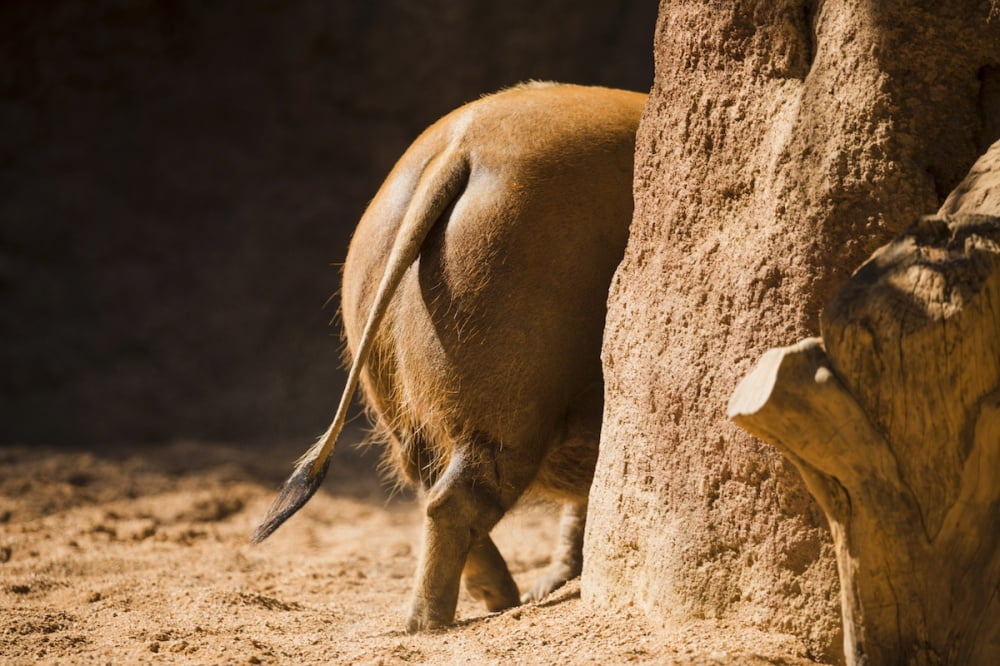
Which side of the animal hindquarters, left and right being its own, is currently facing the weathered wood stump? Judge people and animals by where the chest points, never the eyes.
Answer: right

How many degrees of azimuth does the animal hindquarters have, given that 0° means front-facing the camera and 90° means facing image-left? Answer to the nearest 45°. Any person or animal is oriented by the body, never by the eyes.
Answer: approximately 225°

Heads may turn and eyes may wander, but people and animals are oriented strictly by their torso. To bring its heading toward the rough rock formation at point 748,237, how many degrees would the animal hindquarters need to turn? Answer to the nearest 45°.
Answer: approximately 90° to its right

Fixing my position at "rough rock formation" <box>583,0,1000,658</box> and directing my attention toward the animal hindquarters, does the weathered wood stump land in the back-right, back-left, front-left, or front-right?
back-left
